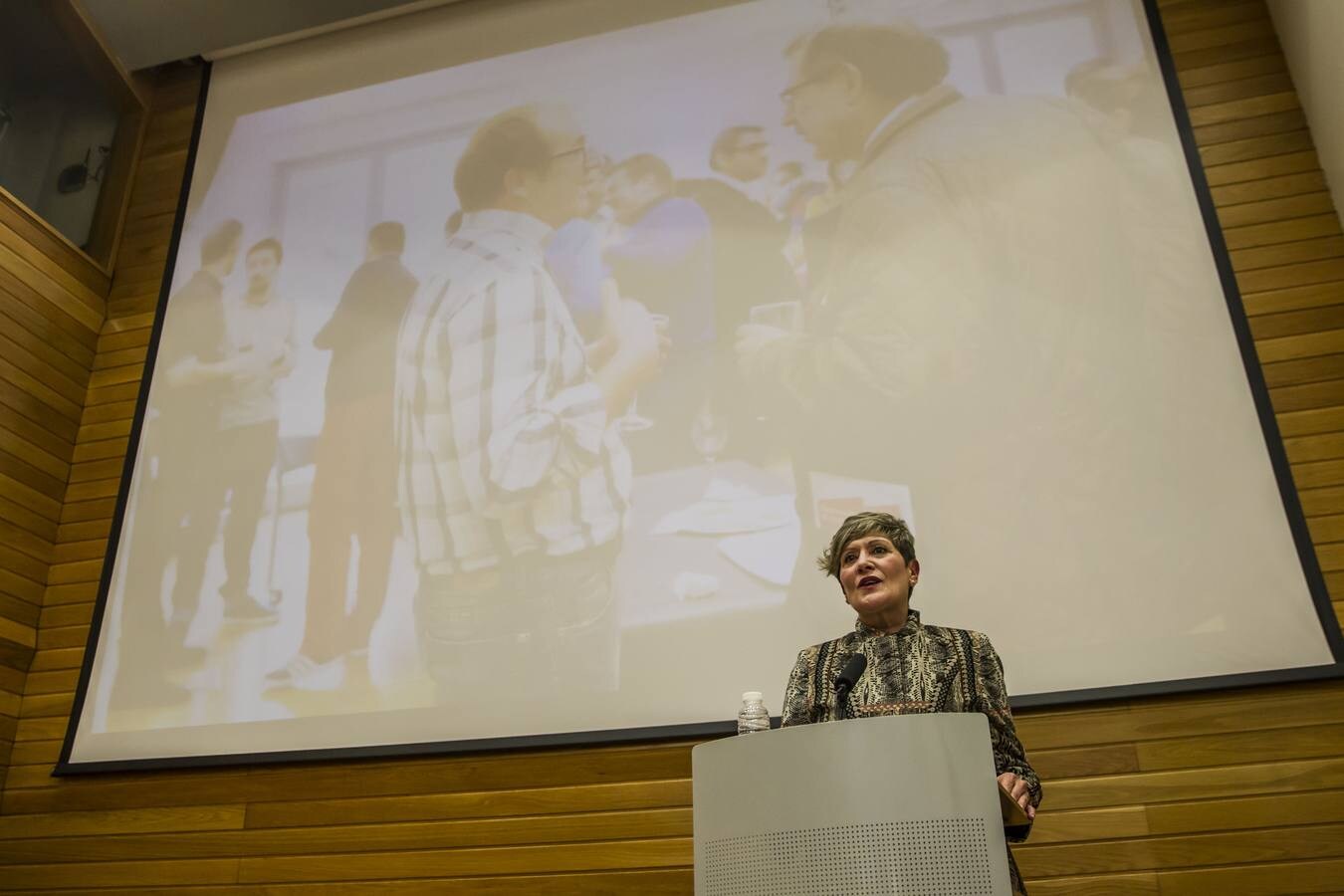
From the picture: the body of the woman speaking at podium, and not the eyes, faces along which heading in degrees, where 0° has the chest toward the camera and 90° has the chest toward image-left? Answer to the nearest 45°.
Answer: approximately 0°
